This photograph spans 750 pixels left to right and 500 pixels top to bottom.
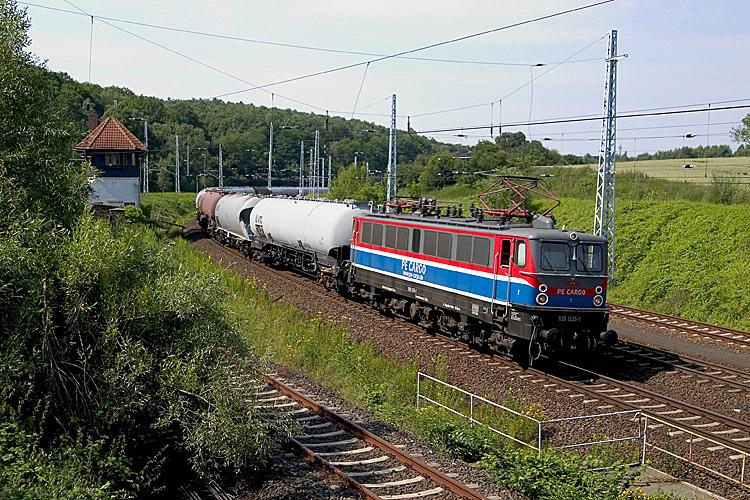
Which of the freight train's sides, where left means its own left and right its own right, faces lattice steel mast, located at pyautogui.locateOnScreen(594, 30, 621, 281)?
left

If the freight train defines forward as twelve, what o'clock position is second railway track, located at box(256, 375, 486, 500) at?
The second railway track is roughly at 2 o'clock from the freight train.

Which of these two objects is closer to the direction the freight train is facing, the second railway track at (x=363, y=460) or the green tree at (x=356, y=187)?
the second railway track

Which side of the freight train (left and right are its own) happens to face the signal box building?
back

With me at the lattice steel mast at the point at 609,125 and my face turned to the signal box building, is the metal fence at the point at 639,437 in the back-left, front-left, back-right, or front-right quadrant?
back-left

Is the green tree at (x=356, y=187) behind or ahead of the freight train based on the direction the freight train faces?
behind

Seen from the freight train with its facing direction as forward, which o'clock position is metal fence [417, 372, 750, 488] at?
The metal fence is roughly at 1 o'clock from the freight train.

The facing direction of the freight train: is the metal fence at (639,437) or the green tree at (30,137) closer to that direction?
the metal fence

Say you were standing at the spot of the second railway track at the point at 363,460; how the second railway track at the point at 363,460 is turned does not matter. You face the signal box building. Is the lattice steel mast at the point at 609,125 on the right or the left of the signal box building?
right

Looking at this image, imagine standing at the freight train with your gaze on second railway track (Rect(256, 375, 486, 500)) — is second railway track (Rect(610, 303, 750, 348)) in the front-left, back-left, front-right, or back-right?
front-left

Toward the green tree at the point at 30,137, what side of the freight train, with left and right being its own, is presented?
right
